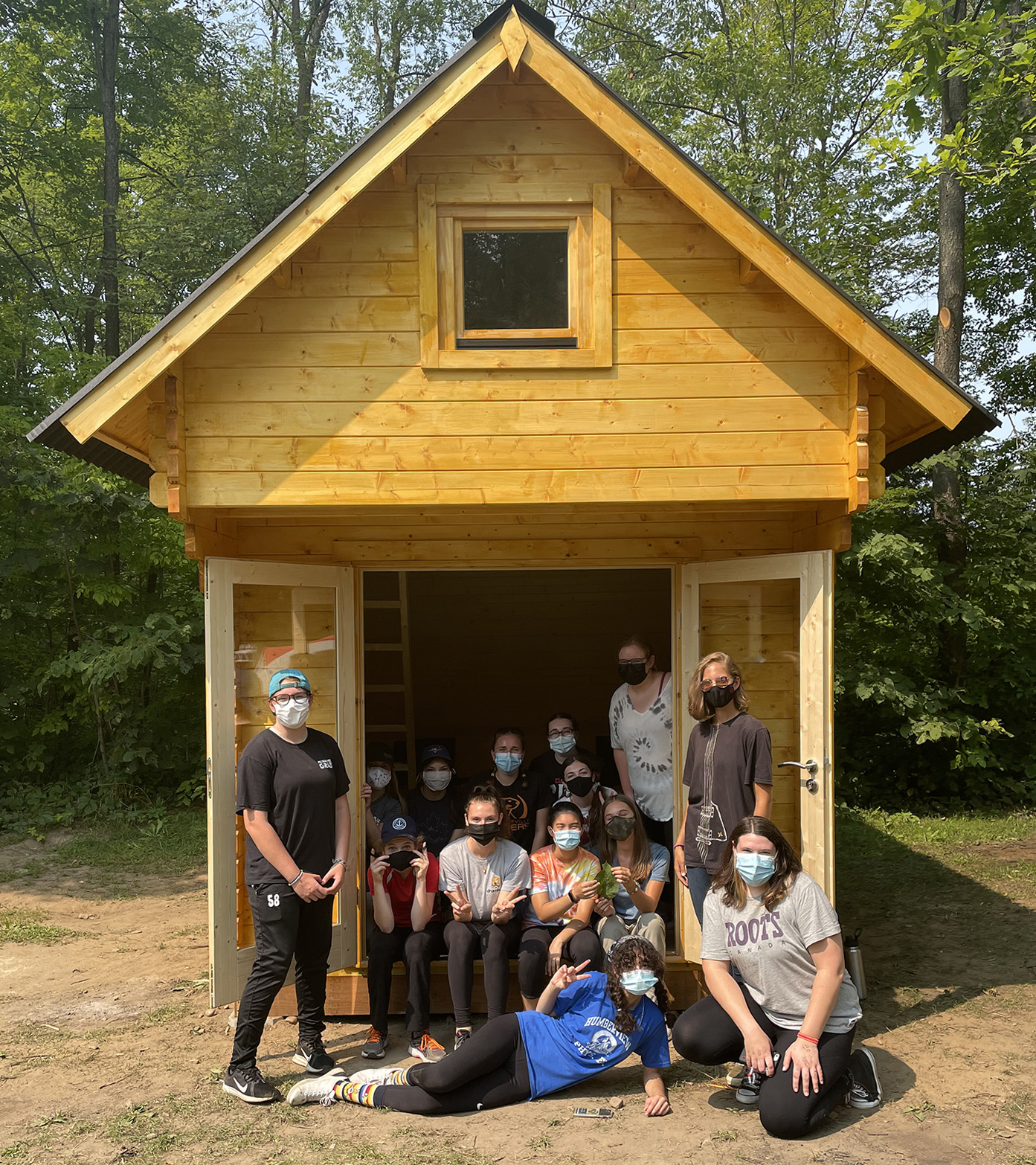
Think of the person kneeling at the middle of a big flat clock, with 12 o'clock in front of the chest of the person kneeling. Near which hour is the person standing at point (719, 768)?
The person standing is roughly at 4 o'clock from the person kneeling.

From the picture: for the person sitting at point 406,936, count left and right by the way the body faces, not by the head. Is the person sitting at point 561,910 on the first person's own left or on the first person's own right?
on the first person's own left

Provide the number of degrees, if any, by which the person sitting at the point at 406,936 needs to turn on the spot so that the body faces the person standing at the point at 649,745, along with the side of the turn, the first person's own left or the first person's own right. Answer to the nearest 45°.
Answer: approximately 135° to the first person's own left
